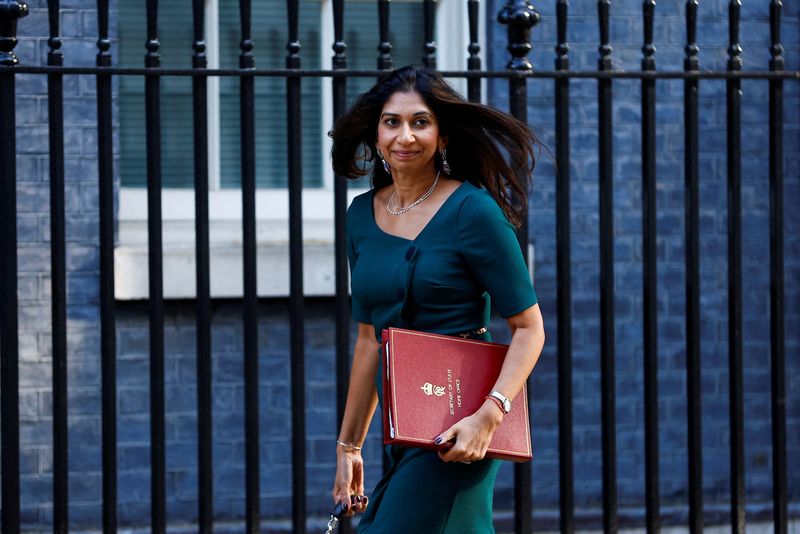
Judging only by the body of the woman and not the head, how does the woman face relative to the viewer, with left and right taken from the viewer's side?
facing the viewer and to the left of the viewer
